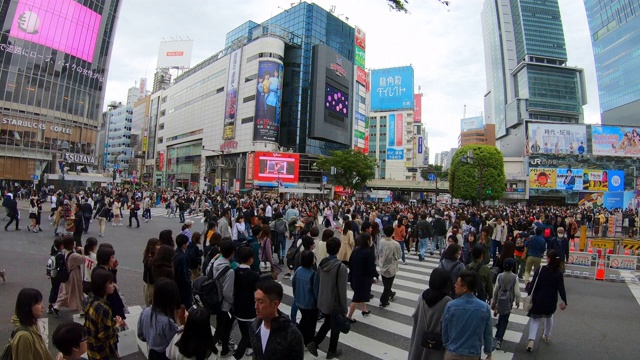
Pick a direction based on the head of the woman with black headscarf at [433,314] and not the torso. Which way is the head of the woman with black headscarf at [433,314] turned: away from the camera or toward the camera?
away from the camera

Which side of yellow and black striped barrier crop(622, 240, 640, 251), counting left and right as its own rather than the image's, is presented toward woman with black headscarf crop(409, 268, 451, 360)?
front

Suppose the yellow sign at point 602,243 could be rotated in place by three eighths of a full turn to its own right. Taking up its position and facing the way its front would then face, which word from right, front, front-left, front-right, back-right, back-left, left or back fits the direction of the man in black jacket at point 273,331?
back-left

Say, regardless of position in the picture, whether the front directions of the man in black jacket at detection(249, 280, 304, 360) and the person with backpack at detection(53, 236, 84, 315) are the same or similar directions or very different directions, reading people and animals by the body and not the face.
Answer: very different directions

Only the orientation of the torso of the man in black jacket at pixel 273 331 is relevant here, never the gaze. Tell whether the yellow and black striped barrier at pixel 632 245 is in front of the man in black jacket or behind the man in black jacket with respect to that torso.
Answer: behind

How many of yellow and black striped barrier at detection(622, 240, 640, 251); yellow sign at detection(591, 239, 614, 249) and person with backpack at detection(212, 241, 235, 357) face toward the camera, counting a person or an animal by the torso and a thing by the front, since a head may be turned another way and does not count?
2

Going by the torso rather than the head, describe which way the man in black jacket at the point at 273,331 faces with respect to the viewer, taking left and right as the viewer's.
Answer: facing the viewer and to the left of the viewer

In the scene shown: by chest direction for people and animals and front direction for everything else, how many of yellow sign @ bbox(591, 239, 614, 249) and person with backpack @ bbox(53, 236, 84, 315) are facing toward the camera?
1

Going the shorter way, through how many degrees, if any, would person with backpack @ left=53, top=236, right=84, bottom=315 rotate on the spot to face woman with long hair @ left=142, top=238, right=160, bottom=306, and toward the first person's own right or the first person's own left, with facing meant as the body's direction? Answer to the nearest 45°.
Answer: approximately 45° to the first person's own right

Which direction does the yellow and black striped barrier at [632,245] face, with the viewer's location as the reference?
facing the viewer

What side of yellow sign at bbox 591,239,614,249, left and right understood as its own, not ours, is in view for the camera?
front
